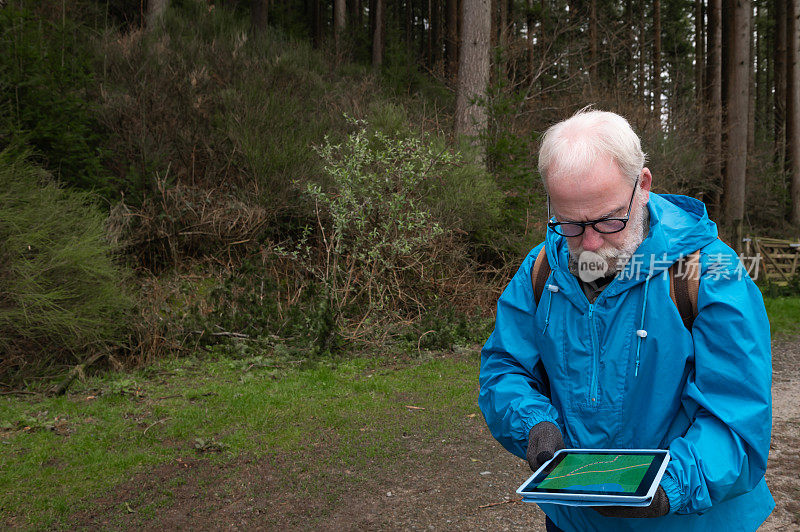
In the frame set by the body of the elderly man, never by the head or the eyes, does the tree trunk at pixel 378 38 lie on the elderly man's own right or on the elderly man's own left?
on the elderly man's own right

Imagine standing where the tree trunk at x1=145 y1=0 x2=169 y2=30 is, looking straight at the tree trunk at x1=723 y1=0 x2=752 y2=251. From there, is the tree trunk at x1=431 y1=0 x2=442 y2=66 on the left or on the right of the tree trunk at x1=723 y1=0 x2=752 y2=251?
left

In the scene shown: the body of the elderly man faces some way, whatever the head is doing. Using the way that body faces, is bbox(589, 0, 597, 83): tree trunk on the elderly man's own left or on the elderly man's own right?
on the elderly man's own right

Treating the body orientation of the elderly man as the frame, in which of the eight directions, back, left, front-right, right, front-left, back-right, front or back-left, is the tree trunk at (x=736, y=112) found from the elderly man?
back-right

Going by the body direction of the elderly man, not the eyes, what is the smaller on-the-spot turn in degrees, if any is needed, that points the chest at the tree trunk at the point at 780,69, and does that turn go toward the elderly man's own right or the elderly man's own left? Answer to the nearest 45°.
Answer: approximately 135° to the elderly man's own right

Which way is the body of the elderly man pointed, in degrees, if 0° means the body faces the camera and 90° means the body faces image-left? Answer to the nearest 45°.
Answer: approximately 45°

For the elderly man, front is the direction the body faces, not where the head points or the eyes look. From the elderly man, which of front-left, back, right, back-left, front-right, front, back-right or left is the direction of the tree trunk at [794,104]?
back-right

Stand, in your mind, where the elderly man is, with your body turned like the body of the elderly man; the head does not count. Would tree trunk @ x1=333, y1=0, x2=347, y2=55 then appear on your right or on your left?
on your right
